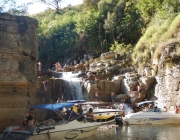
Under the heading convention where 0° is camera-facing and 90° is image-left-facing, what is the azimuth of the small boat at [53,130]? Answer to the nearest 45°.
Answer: approximately 270°

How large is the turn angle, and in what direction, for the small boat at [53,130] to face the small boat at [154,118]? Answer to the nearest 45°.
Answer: approximately 45° to its left
